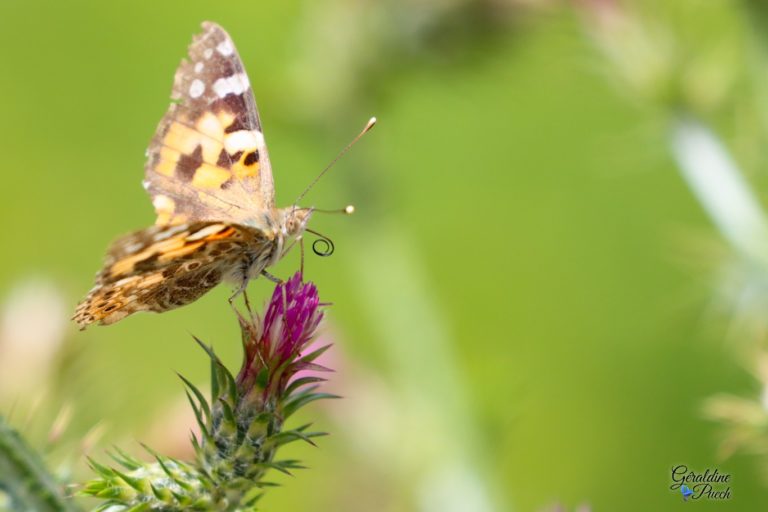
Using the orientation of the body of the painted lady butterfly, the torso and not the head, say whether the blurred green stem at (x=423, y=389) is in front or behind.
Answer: in front

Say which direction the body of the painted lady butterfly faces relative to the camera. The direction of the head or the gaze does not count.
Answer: to the viewer's right
